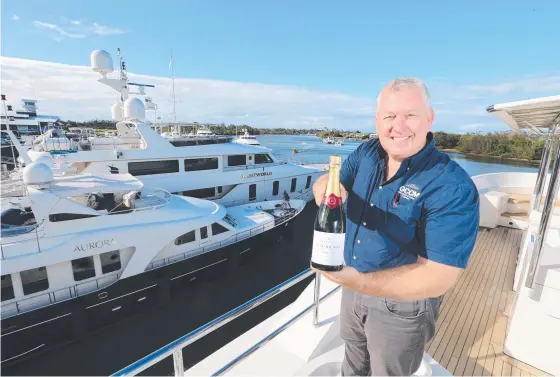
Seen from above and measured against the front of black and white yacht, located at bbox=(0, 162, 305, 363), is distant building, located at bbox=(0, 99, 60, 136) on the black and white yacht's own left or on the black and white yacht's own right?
on the black and white yacht's own left

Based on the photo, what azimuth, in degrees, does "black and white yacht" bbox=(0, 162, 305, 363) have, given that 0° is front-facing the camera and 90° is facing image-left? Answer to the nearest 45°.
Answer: approximately 225°

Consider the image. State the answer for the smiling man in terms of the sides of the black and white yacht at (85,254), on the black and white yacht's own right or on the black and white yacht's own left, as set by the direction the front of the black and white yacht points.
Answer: on the black and white yacht's own right

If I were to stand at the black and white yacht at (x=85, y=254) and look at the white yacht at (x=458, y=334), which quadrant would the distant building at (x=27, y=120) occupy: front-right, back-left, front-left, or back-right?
back-left

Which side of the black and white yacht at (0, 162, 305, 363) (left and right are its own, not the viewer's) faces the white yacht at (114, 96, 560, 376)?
right
